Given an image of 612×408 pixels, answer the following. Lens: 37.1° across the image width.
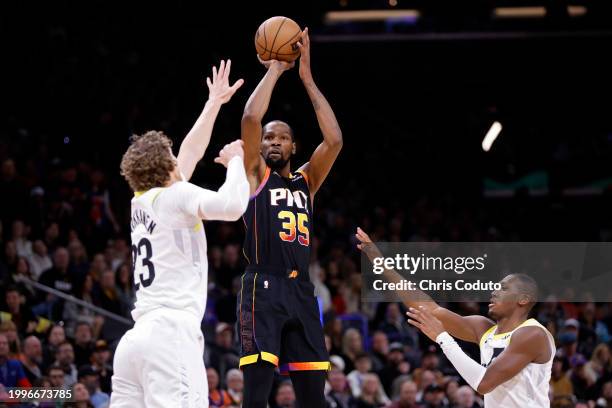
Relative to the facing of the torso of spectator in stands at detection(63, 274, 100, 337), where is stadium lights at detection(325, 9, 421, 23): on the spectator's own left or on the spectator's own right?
on the spectator's own left

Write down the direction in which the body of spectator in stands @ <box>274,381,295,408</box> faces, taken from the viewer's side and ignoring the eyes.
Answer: toward the camera

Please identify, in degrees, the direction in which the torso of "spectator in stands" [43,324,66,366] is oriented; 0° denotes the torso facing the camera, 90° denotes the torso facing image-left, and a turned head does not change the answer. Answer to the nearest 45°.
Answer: approximately 315°

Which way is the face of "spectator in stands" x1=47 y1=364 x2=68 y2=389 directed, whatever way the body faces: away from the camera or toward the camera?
toward the camera

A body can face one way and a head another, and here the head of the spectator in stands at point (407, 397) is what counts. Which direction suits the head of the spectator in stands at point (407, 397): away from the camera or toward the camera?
toward the camera

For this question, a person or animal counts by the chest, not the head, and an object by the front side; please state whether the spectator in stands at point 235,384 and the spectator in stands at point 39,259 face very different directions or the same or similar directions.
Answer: same or similar directions

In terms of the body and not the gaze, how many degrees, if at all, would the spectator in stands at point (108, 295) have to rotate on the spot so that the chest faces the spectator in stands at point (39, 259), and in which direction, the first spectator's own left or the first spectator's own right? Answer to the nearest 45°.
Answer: approximately 90° to the first spectator's own right

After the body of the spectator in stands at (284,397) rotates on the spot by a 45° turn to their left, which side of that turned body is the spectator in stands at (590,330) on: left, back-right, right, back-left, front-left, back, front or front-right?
left

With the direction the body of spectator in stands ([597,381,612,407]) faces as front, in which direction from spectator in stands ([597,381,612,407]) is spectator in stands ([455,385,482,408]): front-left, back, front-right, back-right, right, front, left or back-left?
front-right

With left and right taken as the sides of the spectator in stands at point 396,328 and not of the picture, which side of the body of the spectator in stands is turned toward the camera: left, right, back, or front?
front

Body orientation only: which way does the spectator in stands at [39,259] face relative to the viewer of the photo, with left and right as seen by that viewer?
facing the viewer

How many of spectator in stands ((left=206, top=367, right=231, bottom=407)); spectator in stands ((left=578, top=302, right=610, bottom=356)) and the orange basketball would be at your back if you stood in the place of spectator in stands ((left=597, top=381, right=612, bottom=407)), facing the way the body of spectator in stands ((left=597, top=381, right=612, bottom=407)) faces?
1

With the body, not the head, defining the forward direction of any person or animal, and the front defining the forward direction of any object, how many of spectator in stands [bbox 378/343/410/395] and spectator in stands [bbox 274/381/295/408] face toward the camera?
2

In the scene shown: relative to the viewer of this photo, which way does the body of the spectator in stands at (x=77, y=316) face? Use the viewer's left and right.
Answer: facing the viewer and to the right of the viewer

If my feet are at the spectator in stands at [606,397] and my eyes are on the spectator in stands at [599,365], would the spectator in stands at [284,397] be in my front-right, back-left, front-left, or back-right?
back-left

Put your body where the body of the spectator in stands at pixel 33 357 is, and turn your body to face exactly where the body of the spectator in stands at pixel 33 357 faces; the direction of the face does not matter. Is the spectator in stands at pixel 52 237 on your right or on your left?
on your left

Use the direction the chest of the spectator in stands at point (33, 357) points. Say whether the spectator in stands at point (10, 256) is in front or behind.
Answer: behind
